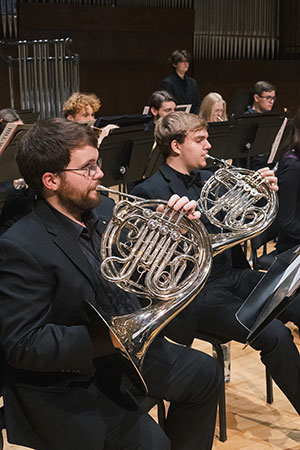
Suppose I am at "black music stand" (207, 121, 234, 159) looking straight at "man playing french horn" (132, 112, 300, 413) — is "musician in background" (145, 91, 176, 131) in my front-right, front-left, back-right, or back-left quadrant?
back-right

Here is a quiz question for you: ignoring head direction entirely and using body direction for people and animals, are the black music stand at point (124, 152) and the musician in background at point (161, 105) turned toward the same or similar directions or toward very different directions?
very different directions

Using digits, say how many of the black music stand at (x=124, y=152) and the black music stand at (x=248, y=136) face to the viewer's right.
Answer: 0

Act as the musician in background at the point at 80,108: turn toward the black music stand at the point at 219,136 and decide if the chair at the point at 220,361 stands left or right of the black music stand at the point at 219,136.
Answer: right

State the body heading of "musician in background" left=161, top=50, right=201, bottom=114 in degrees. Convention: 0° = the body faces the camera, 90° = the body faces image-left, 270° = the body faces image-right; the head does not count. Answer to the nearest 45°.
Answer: approximately 315°

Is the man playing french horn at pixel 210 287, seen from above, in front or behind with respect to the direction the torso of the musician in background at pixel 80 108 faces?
in front

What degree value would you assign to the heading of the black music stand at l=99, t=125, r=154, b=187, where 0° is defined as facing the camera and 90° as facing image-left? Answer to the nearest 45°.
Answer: approximately 135°

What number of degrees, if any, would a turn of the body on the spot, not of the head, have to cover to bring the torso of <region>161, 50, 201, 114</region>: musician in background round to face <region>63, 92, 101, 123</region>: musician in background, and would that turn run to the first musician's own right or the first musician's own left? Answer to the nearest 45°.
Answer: approximately 45° to the first musician's own right

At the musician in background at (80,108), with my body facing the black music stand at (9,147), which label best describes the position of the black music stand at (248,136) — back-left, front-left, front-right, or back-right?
back-left

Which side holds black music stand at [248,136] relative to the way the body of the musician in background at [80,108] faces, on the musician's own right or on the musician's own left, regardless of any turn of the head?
on the musician's own left

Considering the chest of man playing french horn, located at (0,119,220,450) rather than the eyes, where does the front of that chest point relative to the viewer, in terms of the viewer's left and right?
facing to the right of the viewer

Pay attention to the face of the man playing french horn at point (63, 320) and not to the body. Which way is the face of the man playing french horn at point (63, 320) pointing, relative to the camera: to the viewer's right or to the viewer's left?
to the viewer's right
